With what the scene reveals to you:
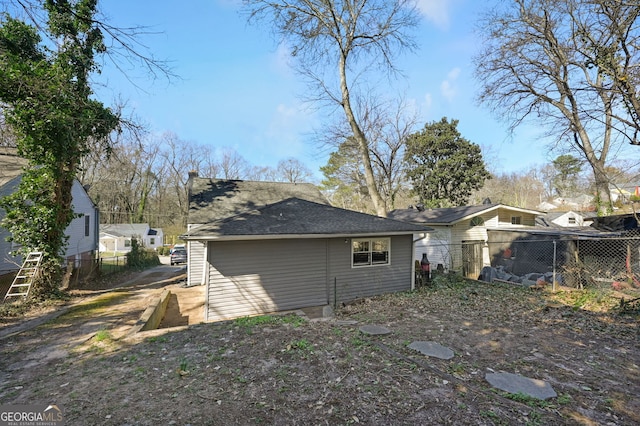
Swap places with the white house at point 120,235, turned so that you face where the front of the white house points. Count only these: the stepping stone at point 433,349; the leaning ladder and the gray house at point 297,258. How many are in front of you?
3

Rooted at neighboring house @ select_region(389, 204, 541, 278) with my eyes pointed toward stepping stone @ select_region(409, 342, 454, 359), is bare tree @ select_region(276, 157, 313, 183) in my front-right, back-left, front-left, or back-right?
back-right

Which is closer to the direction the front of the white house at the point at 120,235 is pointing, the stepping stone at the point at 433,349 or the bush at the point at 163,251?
the stepping stone

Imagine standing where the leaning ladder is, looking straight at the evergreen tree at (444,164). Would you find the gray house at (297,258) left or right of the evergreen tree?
right

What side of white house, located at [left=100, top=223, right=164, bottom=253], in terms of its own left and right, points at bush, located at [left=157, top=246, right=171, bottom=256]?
left

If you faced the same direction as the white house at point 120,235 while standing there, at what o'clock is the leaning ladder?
The leaning ladder is roughly at 12 o'clock from the white house.

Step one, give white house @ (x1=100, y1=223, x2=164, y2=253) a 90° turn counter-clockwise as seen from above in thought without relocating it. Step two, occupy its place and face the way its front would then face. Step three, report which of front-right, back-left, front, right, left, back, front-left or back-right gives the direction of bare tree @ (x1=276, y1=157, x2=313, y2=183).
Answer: front

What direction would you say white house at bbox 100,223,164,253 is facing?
toward the camera

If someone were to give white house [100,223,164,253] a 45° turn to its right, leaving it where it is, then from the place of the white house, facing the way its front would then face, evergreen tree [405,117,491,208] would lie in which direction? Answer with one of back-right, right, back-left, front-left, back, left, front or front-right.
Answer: left

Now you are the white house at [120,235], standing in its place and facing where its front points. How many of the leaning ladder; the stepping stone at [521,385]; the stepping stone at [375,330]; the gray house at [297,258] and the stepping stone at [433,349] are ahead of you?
5

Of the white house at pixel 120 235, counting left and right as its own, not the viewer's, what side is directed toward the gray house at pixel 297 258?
front

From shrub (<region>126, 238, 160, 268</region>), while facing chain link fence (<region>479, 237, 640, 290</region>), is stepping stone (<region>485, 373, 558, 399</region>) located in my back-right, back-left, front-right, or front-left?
front-right

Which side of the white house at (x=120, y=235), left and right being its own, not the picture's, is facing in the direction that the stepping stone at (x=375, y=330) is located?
front

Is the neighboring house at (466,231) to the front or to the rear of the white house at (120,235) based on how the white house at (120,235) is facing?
to the front

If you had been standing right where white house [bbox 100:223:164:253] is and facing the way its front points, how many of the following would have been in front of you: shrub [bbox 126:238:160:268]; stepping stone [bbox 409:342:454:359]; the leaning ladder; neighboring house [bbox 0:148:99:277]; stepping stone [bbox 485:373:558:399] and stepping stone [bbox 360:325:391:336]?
6
